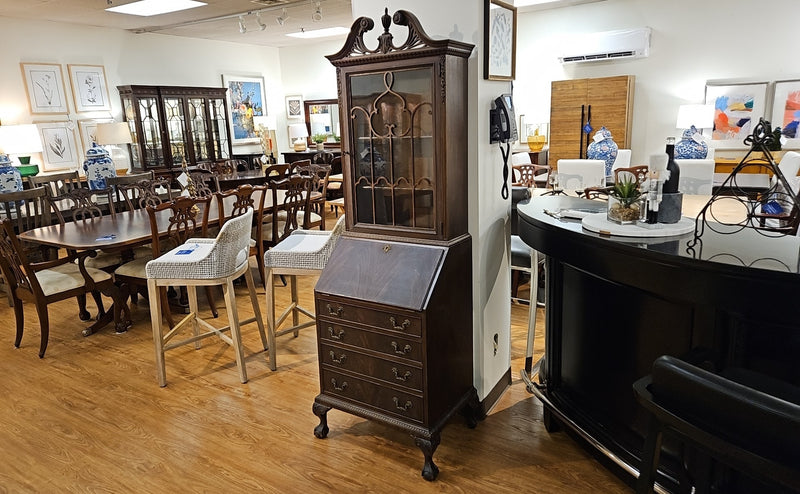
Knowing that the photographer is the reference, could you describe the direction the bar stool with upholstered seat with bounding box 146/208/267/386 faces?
facing to the left of the viewer

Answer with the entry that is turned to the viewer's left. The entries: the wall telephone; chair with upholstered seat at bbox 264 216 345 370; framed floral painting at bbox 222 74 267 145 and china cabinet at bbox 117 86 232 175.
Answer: the chair with upholstered seat

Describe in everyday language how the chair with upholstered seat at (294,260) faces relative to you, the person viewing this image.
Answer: facing to the left of the viewer

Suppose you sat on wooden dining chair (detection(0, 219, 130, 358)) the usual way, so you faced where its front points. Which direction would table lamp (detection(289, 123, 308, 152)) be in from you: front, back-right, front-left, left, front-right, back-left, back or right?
front

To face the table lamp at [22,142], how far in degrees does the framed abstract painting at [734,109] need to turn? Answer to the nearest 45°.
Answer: approximately 45° to its right

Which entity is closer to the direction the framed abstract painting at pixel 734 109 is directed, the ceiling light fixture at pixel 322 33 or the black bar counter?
the black bar counter

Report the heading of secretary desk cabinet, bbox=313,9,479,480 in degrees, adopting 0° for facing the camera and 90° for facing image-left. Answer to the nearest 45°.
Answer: approximately 45°

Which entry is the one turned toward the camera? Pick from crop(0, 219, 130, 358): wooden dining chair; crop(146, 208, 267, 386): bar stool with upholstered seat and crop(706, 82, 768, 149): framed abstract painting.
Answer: the framed abstract painting

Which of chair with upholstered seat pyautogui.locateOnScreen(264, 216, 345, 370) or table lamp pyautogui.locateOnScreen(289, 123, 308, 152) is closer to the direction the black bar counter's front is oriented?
the chair with upholstered seat

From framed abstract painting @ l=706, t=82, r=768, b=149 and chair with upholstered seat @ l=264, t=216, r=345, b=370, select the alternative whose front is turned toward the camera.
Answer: the framed abstract painting

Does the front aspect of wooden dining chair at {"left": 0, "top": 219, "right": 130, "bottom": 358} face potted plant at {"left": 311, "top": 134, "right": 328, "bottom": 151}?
yes

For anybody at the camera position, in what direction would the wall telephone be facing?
facing the viewer and to the right of the viewer

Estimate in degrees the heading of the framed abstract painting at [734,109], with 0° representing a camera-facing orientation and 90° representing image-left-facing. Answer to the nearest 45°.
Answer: approximately 0°

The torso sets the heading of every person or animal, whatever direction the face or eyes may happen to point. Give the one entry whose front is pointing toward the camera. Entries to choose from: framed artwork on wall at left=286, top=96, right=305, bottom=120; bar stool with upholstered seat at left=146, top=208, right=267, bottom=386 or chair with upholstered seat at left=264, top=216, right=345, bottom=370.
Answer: the framed artwork on wall
